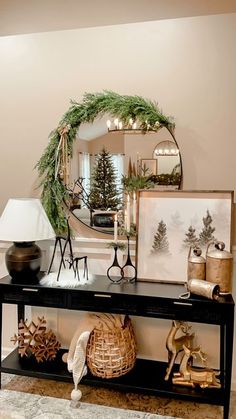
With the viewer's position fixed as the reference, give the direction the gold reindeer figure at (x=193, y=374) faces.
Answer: facing to the left of the viewer

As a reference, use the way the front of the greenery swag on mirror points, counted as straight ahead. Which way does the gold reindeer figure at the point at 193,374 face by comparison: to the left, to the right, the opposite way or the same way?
to the right

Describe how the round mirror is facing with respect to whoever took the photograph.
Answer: facing the viewer

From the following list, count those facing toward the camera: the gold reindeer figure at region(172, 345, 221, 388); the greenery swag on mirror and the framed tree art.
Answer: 2

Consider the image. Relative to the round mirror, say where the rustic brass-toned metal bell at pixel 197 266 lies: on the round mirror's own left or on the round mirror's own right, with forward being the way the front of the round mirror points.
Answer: on the round mirror's own left

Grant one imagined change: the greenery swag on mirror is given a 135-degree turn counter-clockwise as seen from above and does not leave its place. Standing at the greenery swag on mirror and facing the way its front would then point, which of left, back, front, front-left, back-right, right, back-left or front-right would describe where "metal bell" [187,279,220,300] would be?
right

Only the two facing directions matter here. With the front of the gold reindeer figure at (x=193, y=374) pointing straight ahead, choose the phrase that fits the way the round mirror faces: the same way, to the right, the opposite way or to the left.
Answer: to the left

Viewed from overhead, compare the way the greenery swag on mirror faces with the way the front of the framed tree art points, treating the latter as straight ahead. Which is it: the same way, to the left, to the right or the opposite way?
the same way

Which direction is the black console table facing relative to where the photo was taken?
toward the camera

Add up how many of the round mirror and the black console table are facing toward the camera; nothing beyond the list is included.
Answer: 2
